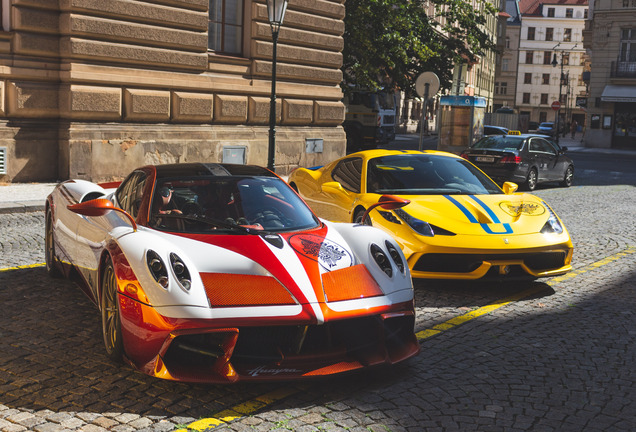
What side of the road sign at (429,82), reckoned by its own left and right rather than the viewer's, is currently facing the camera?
back

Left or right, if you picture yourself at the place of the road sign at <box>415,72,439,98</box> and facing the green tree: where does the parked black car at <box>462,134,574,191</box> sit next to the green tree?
right

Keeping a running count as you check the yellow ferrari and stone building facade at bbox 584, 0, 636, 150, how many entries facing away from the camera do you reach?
0

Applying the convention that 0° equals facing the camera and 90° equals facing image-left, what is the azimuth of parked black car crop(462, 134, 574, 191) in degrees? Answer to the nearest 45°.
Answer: approximately 225°

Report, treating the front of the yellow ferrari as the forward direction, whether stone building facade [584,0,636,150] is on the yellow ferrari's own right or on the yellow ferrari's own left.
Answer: on the yellow ferrari's own left

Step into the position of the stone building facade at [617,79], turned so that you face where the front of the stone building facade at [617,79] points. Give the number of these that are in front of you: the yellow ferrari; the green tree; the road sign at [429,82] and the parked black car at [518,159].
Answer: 4

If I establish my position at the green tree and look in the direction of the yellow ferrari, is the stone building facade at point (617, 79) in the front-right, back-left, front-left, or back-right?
back-left

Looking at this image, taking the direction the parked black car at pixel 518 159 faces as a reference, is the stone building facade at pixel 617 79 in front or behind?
in front

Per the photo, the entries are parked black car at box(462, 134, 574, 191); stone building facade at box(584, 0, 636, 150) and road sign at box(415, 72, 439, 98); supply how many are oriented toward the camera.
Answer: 1

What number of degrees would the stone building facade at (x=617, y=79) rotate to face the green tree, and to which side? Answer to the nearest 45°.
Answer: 0° — it already faces it

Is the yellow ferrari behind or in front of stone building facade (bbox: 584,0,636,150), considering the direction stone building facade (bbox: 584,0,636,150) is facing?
in front

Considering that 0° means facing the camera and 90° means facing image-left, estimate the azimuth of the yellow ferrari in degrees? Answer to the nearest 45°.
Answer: approximately 315°

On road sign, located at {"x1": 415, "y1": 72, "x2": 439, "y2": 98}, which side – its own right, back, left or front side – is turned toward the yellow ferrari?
back
